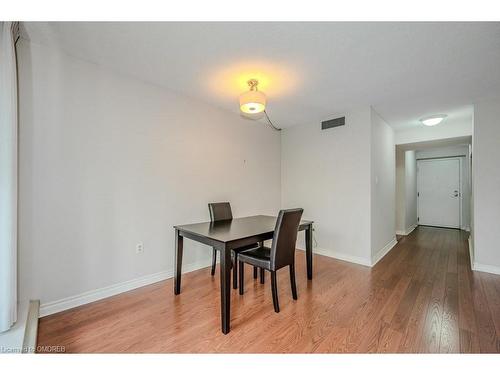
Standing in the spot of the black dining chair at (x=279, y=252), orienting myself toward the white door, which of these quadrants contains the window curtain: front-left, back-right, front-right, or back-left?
back-left

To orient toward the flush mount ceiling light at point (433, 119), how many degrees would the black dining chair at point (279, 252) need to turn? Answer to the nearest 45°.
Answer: approximately 90° to its right

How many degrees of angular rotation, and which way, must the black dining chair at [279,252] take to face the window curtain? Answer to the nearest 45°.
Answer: approximately 90° to its left

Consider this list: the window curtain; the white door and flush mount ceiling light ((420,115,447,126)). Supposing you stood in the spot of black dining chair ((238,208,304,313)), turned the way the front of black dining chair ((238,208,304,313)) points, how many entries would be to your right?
2

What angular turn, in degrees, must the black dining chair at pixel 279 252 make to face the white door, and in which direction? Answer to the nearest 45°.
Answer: approximately 90° to its right

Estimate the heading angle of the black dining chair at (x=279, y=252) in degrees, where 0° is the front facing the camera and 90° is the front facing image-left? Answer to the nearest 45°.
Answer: approximately 135°
